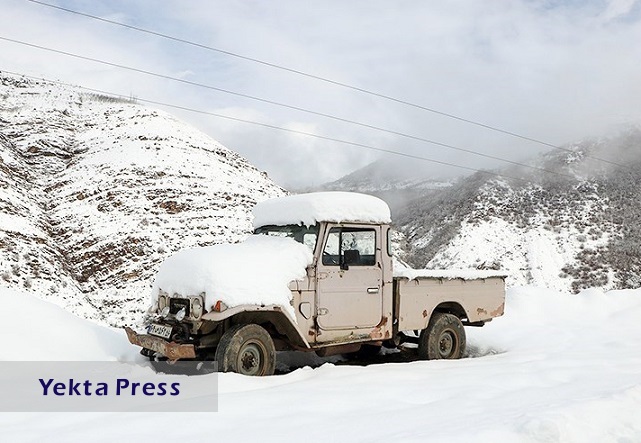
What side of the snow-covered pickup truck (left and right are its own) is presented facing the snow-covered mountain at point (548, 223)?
back

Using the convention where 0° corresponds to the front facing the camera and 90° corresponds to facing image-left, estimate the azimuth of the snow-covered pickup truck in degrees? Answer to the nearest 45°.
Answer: approximately 45°
